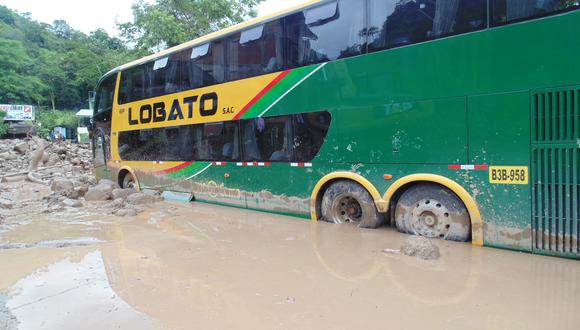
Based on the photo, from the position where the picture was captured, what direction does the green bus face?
facing away from the viewer and to the left of the viewer

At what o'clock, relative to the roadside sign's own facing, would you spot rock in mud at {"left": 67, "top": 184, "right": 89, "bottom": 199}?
The rock in mud is roughly at 12 o'clock from the roadside sign.

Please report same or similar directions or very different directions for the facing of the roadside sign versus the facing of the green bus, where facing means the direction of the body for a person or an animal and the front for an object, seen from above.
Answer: very different directions

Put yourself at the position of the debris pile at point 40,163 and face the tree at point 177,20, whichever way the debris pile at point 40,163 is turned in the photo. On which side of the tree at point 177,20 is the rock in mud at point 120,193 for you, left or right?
right

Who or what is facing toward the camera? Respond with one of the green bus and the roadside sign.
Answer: the roadside sign

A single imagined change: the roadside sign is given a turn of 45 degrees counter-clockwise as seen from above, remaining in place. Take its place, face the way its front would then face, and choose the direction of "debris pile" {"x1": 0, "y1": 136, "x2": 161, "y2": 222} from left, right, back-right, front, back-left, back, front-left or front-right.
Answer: front-right

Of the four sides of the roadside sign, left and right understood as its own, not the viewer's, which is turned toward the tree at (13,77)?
back

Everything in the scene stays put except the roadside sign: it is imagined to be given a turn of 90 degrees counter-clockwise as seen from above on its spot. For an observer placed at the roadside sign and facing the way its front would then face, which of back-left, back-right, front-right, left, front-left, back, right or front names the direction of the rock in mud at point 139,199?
right

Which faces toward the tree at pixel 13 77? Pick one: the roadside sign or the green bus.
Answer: the green bus

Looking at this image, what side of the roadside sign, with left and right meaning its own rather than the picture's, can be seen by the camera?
front

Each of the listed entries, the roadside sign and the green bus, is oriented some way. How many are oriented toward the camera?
1

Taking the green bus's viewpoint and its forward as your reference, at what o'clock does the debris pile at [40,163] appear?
The debris pile is roughly at 12 o'clock from the green bus.

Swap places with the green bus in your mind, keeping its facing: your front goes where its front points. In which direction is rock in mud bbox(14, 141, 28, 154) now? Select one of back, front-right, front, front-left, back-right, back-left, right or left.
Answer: front

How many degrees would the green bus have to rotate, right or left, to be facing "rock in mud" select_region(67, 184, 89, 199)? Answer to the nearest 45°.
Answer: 0° — it already faces it
